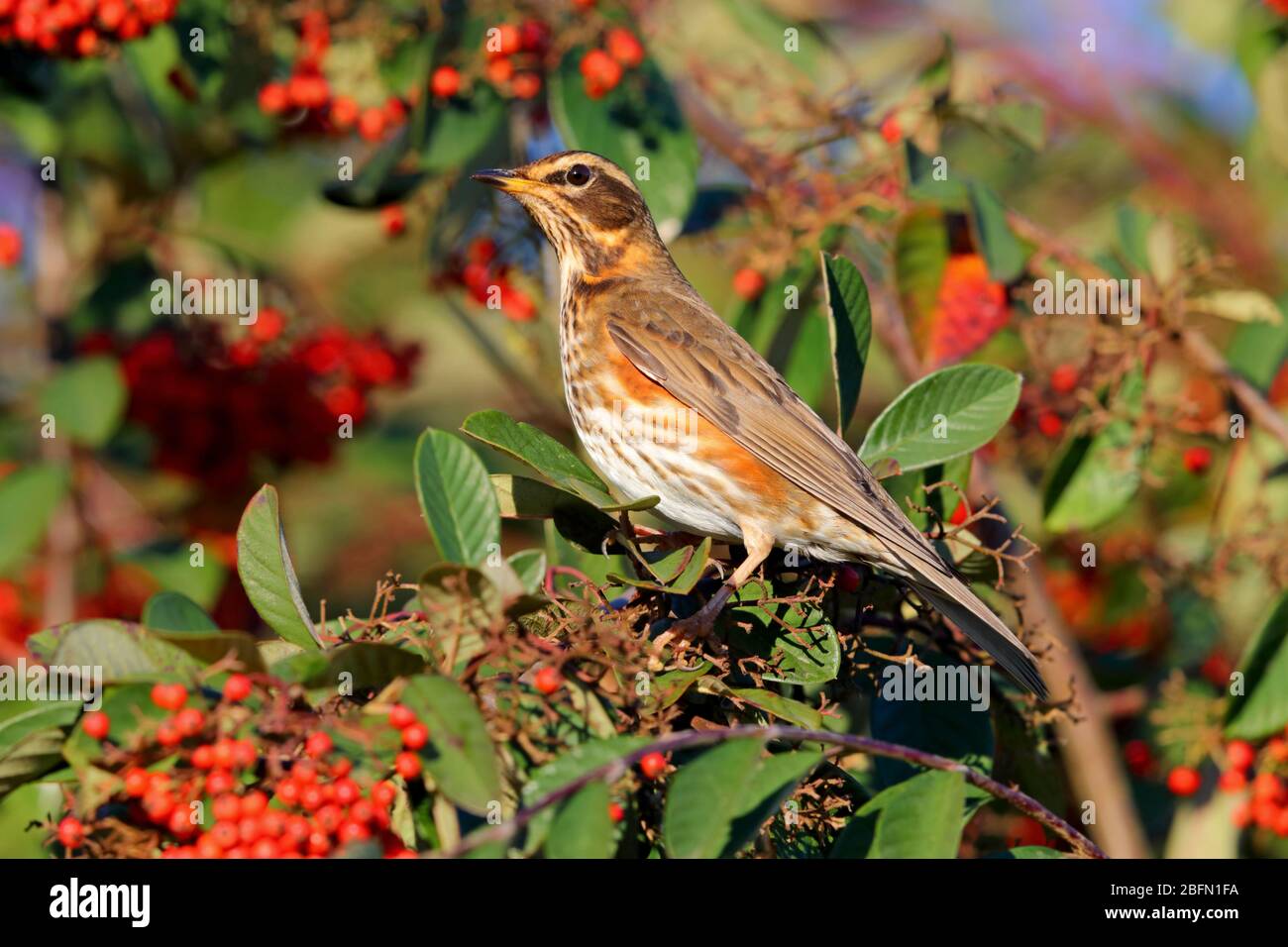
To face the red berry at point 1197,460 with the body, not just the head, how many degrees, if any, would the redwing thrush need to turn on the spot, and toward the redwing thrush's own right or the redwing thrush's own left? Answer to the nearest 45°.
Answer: approximately 135° to the redwing thrush's own right

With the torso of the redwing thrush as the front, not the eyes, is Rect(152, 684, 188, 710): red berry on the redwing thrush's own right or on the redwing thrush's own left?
on the redwing thrush's own left

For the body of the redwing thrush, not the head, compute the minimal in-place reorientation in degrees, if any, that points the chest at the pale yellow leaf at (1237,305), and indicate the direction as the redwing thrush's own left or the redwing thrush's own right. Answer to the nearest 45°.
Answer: approximately 180°

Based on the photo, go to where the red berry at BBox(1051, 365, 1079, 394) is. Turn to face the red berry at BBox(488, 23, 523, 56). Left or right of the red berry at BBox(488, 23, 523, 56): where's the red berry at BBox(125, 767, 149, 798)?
left

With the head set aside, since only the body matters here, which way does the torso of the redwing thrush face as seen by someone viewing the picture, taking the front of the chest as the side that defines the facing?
to the viewer's left
